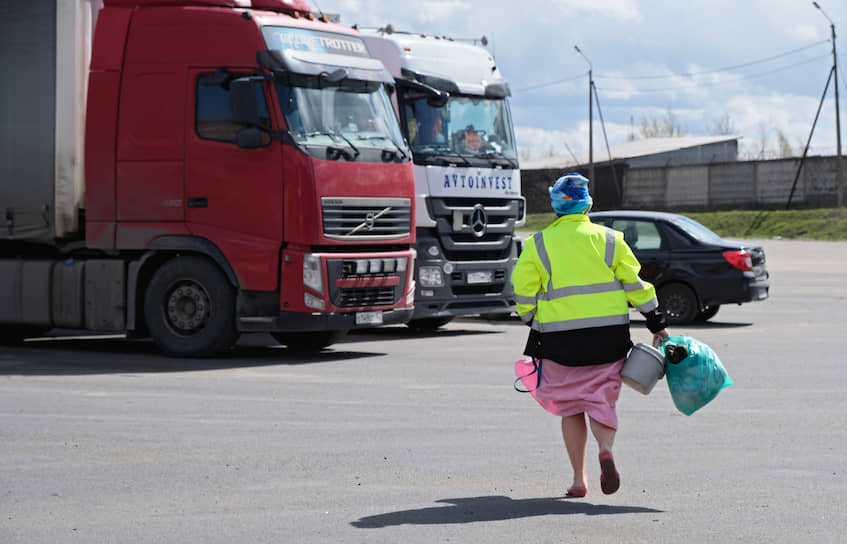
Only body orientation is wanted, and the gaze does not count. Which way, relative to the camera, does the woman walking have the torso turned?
away from the camera

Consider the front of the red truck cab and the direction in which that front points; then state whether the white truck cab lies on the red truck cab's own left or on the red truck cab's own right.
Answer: on the red truck cab's own left

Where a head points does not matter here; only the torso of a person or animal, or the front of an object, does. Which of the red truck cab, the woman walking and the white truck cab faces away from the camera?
the woman walking

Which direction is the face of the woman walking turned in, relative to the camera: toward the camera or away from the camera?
away from the camera

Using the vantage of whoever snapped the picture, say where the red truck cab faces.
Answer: facing the viewer and to the right of the viewer

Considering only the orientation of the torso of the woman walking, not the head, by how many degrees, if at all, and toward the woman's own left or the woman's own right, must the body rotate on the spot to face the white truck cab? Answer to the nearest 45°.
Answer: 0° — they already face it

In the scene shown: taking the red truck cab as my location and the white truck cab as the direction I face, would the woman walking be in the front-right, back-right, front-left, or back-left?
back-right

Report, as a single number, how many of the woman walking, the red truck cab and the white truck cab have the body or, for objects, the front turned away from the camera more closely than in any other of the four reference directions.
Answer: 1

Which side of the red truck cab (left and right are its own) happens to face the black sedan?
left

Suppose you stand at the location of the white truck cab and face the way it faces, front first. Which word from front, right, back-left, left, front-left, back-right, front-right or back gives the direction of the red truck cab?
right
